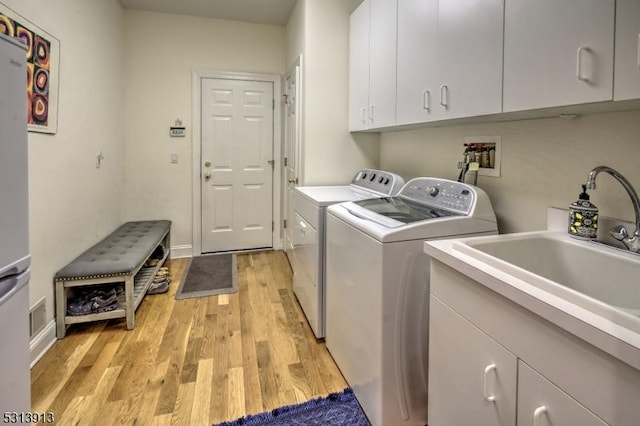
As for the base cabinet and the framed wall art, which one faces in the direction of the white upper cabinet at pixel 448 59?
the framed wall art

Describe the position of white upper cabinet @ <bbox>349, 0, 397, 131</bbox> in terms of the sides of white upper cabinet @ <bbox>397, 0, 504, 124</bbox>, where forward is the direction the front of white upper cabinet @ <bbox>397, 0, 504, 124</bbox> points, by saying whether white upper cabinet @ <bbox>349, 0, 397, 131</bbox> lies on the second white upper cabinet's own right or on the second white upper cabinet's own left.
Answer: on the second white upper cabinet's own right

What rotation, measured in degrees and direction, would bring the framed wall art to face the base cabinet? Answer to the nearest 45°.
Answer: approximately 45° to its right

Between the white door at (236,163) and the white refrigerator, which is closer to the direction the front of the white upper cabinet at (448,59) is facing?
the white refrigerator

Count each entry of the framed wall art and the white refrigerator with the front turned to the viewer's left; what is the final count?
0

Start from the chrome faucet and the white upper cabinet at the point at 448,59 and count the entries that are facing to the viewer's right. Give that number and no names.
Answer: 0

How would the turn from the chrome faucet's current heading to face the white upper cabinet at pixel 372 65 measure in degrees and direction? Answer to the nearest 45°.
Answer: approximately 90° to its right
